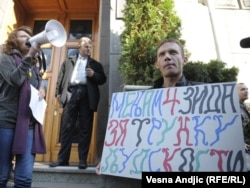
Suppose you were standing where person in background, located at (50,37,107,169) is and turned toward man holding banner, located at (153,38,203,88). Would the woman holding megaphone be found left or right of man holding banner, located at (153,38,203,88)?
right

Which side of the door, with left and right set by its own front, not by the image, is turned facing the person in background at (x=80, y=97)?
front

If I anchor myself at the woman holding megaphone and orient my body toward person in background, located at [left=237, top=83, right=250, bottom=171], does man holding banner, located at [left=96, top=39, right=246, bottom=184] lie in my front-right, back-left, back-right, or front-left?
front-right

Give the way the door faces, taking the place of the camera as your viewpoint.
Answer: facing the viewer

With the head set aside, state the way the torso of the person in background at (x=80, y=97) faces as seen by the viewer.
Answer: toward the camera

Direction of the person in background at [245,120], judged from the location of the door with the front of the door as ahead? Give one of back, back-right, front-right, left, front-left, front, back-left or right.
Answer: front-left

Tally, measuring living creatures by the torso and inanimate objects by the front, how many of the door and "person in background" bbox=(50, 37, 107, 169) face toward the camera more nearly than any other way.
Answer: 2

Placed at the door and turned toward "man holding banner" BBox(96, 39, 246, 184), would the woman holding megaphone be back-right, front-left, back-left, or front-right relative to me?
front-right
